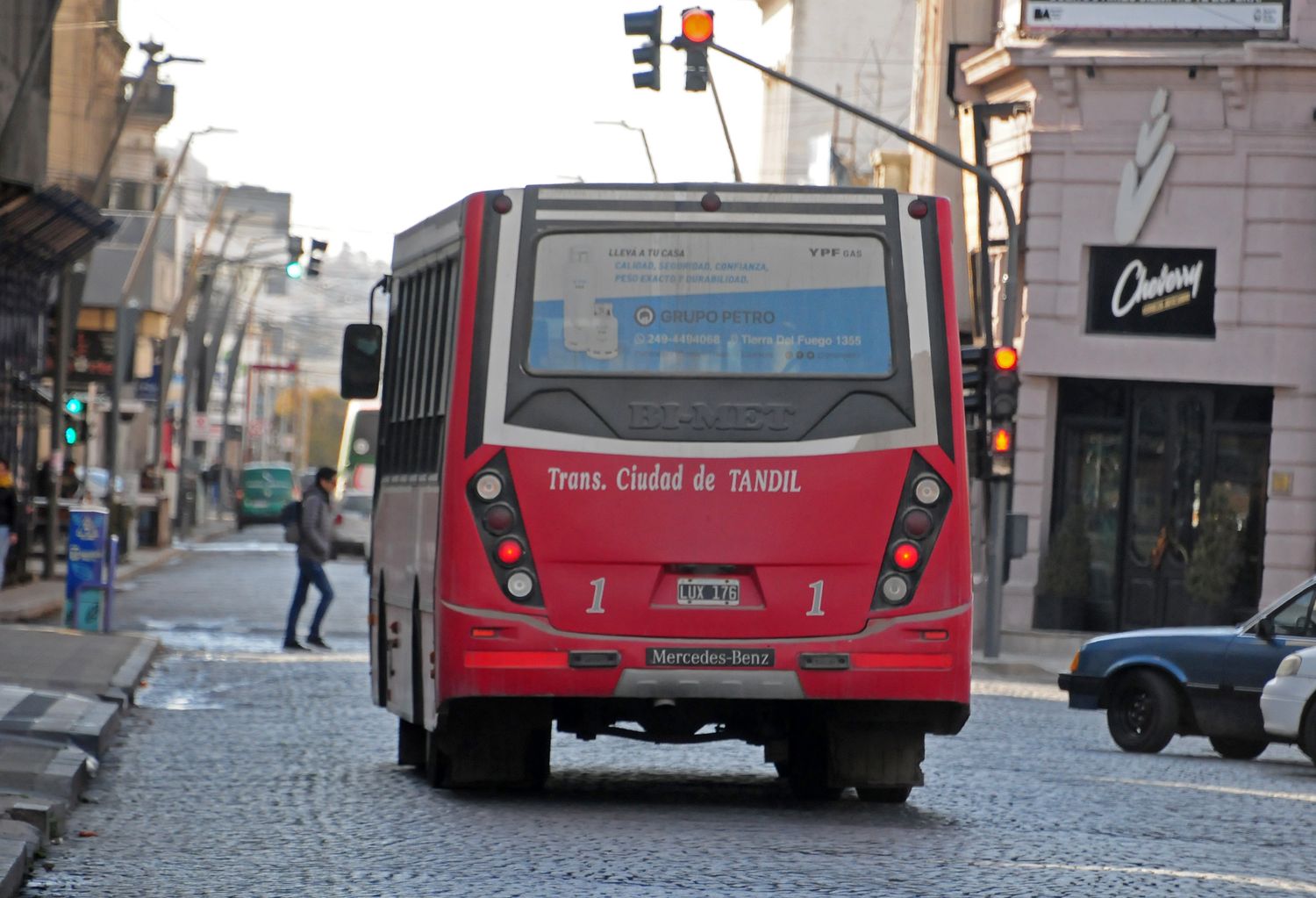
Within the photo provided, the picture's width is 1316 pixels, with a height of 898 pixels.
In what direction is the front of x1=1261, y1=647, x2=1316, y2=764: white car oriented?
to the viewer's left

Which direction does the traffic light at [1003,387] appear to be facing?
toward the camera

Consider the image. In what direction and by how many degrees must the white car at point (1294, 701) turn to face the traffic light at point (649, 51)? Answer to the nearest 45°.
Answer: approximately 45° to its right

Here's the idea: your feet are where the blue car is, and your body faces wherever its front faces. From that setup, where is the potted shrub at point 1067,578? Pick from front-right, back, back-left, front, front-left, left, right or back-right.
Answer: right

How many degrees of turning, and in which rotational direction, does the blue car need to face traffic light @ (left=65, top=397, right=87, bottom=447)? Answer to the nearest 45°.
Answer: approximately 45° to its right

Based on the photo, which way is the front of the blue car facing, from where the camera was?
facing to the left of the viewer

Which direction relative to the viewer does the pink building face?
toward the camera

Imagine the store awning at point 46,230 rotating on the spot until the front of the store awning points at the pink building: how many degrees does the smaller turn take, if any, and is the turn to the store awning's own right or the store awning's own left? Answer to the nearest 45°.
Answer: approximately 45° to the store awning's own right

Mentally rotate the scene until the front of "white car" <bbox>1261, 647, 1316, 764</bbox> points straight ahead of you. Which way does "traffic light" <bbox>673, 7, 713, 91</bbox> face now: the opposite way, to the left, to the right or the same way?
to the left

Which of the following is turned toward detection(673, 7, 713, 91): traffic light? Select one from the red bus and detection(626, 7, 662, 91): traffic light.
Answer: the red bus

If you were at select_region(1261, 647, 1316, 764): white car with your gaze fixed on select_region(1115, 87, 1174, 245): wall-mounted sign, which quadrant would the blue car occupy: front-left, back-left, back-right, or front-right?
front-left

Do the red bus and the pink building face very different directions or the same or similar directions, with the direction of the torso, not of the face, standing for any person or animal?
very different directions

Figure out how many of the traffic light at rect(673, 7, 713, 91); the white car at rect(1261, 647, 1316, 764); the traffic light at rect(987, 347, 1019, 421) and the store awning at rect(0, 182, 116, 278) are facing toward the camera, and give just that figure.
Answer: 2
